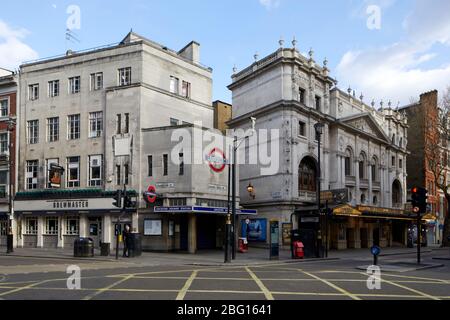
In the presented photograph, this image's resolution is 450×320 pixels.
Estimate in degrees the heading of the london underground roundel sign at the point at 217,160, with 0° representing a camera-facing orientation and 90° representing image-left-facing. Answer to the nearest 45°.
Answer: approximately 315°

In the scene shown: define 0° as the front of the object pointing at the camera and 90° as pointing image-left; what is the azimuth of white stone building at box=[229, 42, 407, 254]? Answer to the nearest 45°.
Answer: approximately 315°

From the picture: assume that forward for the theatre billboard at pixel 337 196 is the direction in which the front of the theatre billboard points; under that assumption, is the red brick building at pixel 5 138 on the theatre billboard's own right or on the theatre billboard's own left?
on the theatre billboard's own right

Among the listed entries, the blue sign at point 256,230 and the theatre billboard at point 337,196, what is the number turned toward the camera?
2

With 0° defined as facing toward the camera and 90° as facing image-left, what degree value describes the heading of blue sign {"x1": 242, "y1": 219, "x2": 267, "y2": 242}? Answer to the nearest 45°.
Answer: approximately 0°
